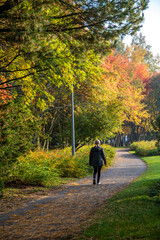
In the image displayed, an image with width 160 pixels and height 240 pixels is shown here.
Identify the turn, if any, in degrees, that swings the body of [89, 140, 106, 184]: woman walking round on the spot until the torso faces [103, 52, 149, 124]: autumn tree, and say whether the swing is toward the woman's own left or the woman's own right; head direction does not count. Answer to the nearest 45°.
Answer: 0° — they already face it

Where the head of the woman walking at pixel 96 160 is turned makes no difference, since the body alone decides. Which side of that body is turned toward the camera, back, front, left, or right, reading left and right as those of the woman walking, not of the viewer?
back

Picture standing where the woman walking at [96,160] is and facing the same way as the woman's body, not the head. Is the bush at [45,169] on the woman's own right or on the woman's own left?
on the woman's own left

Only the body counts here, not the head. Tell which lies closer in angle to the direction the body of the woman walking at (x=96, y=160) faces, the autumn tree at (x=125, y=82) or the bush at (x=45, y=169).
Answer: the autumn tree
